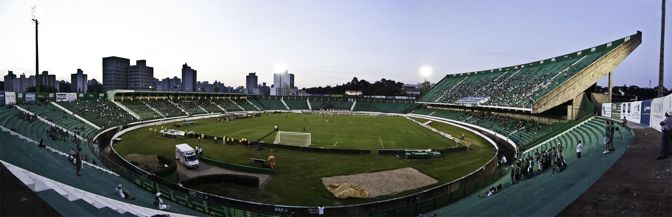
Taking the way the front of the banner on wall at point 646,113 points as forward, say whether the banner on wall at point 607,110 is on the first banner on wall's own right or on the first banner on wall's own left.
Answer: on the first banner on wall's own right

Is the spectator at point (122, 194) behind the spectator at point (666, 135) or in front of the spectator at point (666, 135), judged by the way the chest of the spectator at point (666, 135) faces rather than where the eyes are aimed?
in front

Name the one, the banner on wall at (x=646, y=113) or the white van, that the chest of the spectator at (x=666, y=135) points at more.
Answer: the white van

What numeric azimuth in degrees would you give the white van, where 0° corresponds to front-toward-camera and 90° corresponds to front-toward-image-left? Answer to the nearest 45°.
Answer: approximately 315°

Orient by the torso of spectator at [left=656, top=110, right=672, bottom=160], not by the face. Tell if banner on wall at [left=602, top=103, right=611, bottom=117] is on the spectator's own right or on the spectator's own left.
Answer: on the spectator's own right

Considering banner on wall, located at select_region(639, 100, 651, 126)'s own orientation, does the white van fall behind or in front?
in front

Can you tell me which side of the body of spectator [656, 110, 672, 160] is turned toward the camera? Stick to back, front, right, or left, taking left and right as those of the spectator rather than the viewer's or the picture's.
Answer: left

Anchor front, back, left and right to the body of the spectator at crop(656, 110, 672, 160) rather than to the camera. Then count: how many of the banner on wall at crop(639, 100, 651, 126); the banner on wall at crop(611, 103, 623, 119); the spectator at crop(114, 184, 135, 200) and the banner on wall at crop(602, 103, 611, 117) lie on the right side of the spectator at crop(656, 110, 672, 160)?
3
